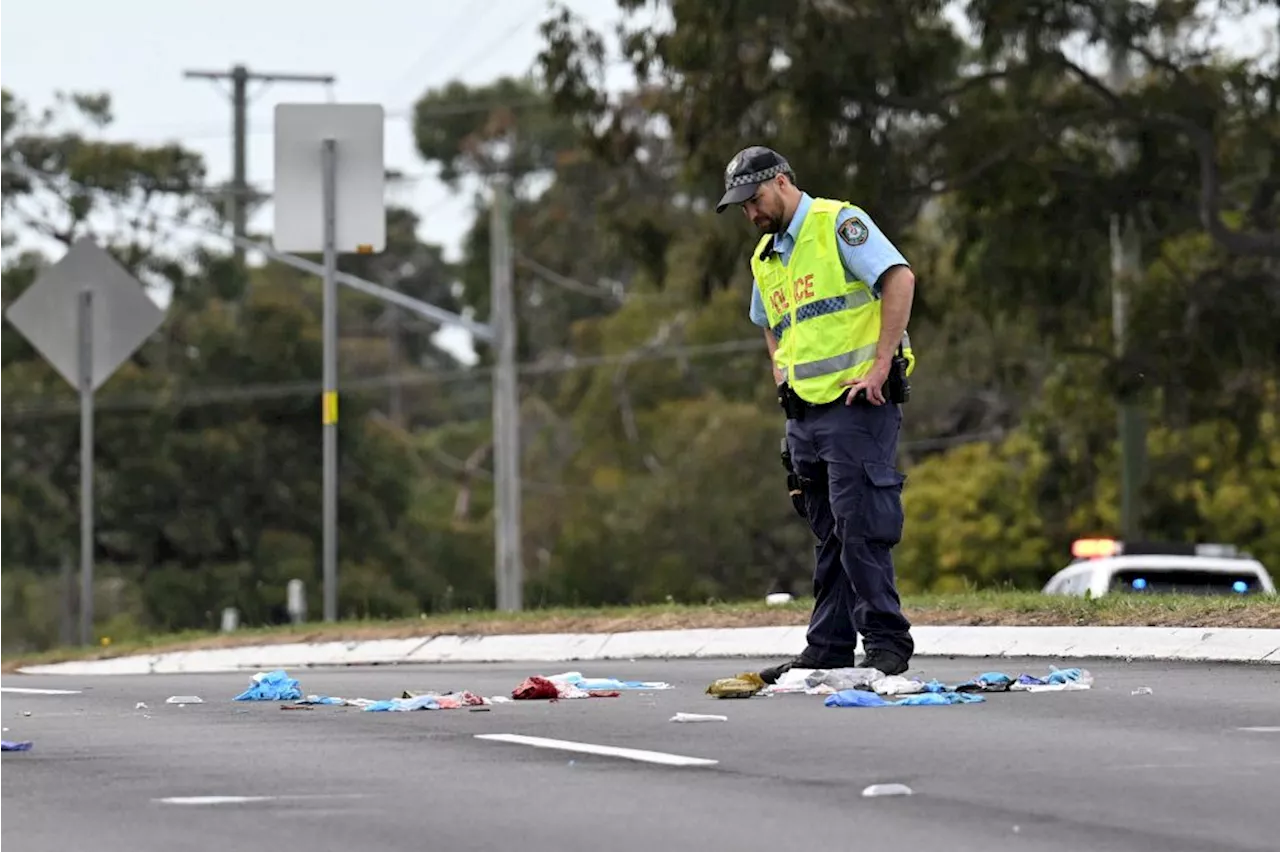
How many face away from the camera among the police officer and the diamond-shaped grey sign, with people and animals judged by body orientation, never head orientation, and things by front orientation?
1

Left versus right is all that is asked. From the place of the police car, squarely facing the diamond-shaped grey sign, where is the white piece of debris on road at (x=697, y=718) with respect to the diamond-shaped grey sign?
left

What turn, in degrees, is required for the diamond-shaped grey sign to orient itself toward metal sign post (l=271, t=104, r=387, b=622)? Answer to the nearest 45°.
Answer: approximately 135° to its right

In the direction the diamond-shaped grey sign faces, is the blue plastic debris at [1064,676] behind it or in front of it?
behind

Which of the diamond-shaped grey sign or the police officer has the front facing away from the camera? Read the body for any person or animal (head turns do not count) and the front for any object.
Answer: the diamond-shaped grey sign

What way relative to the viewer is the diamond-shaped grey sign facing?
away from the camera

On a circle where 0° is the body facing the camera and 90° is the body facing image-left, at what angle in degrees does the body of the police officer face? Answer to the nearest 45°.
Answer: approximately 45°
